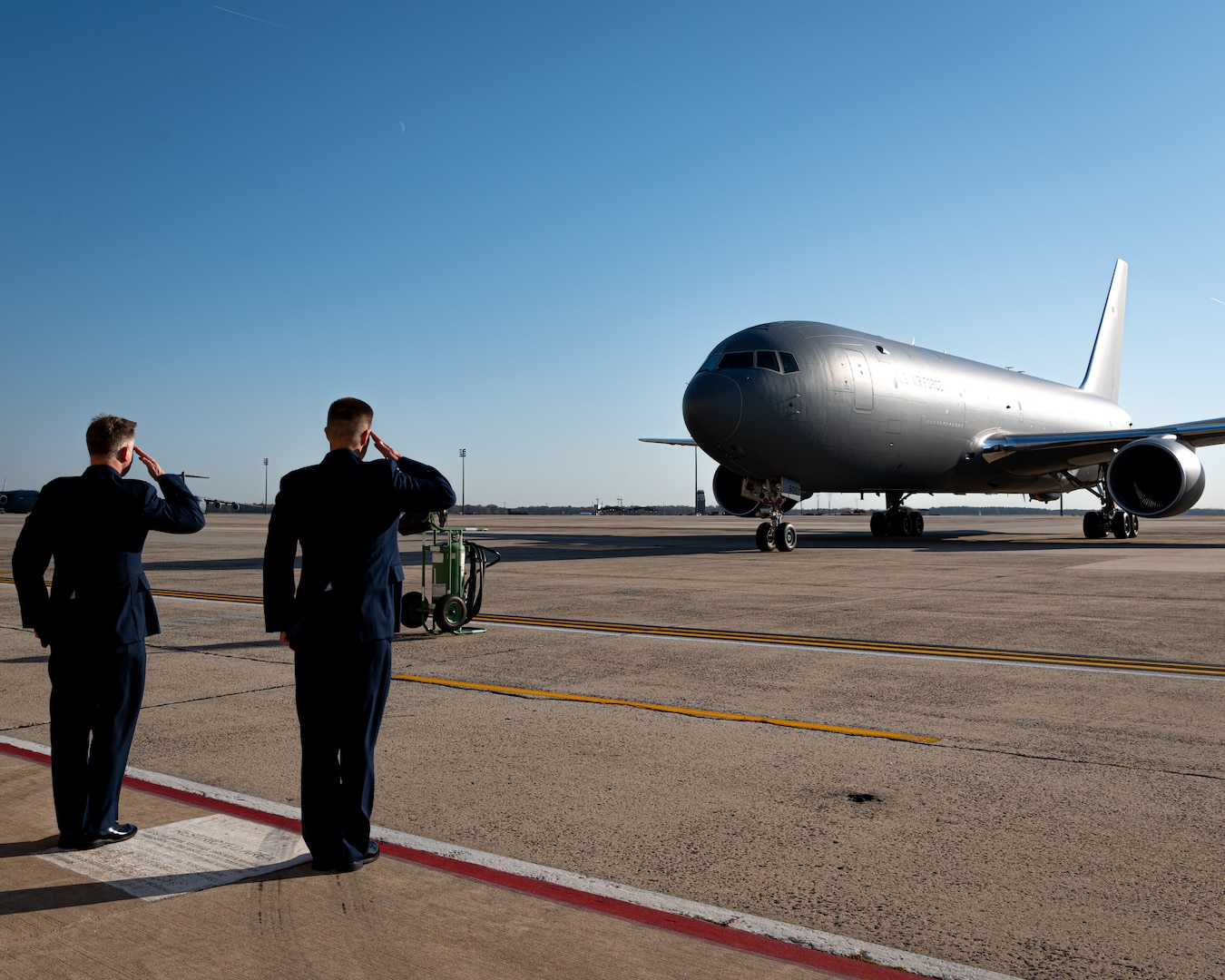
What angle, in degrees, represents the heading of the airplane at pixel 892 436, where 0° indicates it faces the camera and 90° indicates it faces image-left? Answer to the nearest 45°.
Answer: approximately 45°
